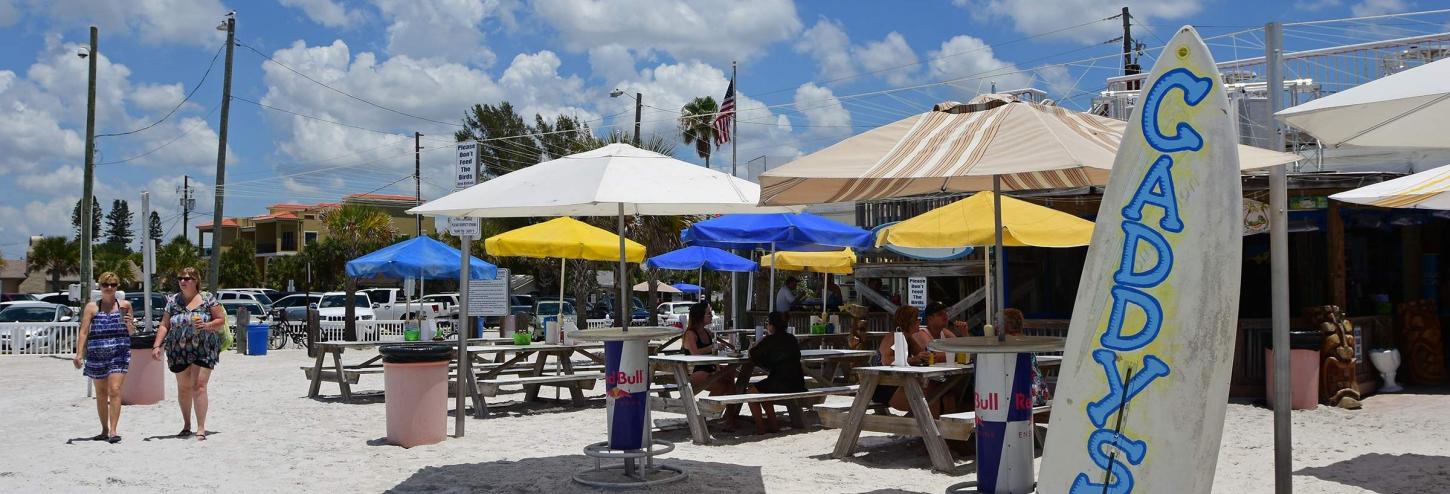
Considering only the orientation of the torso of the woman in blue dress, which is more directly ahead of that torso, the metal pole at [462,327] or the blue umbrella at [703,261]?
the metal pole

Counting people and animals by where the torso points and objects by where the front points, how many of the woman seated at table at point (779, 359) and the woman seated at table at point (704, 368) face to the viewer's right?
1

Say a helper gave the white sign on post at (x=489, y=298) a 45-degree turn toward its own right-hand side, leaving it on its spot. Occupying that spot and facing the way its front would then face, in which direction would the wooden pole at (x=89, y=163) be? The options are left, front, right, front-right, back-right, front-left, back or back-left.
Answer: right

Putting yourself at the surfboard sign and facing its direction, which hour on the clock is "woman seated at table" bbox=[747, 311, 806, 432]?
The woman seated at table is roughly at 5 o'clock from the surfboard sign.

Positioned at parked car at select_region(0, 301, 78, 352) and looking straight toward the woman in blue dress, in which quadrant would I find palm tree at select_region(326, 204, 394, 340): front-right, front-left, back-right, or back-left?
back-left

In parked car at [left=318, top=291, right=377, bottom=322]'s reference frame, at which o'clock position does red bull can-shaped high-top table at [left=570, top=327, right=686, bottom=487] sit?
The red bull can-shaped high-top table is roughly at 12 o'clock from the parked car.

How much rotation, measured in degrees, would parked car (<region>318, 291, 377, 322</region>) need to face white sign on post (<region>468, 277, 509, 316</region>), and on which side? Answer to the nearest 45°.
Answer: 0° — it already faces it
